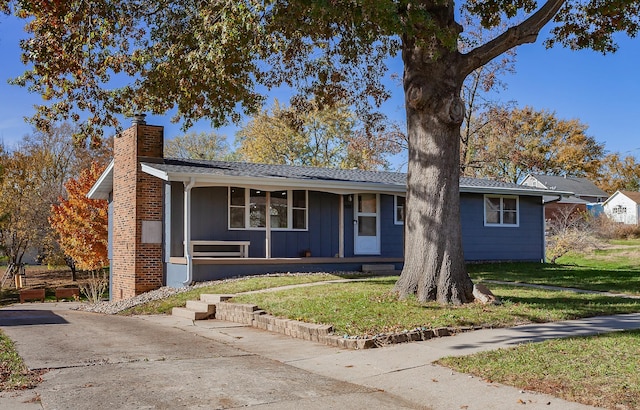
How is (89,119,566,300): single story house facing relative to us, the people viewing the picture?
facing the viewer and to the right of the viewer

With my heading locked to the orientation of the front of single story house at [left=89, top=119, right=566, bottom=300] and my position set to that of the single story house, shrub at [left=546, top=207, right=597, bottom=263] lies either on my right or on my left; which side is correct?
on my left

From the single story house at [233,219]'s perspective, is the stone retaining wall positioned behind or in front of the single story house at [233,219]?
in front

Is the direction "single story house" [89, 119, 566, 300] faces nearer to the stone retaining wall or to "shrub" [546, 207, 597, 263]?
the stone retaining wall

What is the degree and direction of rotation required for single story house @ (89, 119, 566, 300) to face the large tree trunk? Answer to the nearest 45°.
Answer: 0° — it already faces it
